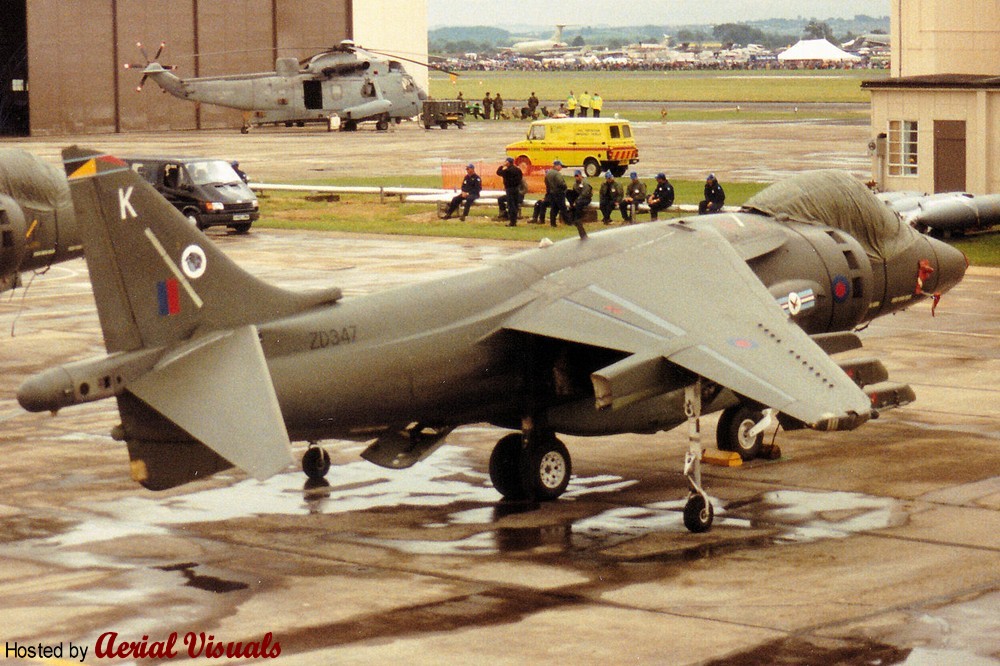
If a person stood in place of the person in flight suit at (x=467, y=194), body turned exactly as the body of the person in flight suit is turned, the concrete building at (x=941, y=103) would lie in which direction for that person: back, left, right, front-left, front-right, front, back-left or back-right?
back-left

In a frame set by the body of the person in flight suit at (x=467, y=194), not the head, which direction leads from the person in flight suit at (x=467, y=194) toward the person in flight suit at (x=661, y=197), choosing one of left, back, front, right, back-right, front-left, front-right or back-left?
left

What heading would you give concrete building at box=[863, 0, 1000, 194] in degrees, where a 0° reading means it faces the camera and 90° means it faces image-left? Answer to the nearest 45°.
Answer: approximately 0°

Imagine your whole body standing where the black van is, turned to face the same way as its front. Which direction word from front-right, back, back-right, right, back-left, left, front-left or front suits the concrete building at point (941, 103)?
front-left

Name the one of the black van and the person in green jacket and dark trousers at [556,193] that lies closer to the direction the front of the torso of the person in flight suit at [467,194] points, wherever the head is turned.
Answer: the black van

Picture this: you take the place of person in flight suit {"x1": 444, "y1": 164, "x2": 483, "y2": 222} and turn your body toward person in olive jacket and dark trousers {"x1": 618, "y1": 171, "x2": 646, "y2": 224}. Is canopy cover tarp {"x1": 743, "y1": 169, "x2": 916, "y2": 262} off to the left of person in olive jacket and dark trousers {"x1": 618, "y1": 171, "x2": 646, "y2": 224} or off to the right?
right

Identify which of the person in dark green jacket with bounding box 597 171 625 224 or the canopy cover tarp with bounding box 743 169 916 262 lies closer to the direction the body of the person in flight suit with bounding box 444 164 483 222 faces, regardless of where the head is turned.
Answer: the canopy cover tarp

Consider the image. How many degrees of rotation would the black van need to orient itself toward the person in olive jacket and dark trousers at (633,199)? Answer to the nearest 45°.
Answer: approximately 45° to its left

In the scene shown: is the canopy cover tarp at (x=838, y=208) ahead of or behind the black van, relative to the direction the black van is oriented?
ahead

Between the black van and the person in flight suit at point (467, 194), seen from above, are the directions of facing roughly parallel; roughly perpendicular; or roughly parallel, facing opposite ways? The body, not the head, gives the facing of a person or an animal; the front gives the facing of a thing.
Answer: roughly perpendicular

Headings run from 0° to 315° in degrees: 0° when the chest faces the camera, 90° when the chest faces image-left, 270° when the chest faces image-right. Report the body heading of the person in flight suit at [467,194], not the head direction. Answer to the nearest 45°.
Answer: approximately 45°
